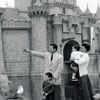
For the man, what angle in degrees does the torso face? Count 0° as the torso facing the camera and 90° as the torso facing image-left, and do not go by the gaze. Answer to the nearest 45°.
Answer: approximately 45°

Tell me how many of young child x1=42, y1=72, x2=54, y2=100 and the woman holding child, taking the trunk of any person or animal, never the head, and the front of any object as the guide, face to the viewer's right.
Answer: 0

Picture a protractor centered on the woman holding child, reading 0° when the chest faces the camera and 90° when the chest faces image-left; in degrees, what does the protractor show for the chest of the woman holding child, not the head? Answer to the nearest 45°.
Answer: approximately 90°

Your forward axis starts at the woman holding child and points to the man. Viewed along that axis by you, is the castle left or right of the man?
right

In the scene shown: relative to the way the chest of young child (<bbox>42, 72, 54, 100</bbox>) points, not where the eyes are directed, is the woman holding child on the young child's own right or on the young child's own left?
on the young child's own left
